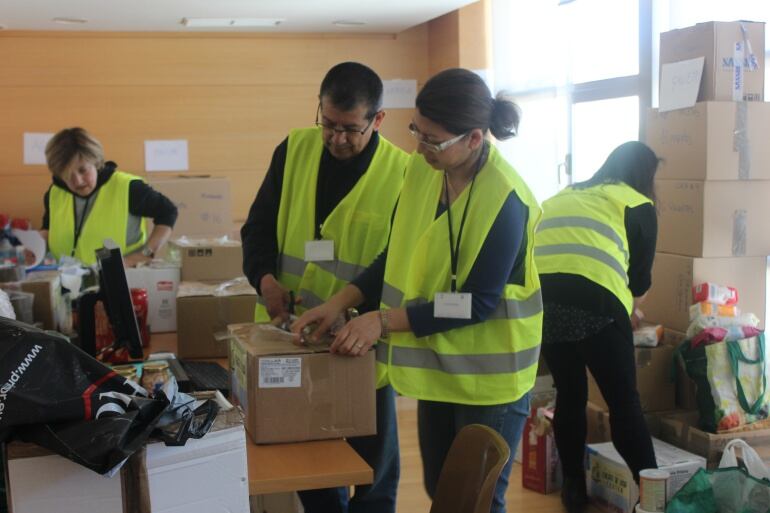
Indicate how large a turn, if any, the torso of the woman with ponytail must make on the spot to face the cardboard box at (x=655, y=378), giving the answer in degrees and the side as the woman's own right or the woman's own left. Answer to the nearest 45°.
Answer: approximately 180°

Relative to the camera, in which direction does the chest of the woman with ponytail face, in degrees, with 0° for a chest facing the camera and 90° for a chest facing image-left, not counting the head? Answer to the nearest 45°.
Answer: approximately 45°

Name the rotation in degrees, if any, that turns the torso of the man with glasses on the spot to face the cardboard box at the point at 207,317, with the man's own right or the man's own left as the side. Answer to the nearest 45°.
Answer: approximately 90° to the man's own right

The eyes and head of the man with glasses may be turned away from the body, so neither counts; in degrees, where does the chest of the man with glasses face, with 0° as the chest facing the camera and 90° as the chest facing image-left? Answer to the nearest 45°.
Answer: approximately 45°
